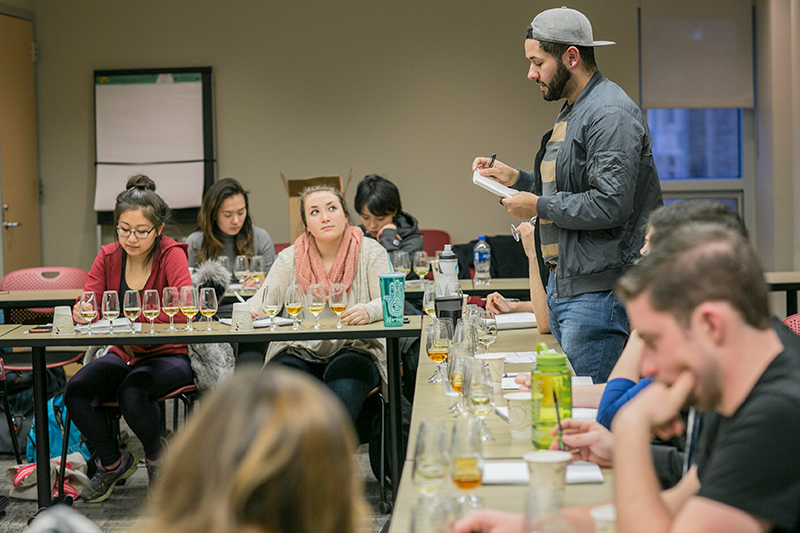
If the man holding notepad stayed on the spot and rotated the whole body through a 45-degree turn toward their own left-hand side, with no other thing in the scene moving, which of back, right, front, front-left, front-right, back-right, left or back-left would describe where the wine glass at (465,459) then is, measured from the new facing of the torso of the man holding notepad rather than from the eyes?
front-left

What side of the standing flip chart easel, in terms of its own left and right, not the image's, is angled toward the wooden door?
right

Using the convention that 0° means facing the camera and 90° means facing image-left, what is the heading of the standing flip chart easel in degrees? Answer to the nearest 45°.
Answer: approximately 0°

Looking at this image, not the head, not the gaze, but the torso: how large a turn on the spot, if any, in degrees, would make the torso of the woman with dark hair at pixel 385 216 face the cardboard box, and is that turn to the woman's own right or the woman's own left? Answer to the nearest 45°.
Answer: approximately 90° to the woman's own right

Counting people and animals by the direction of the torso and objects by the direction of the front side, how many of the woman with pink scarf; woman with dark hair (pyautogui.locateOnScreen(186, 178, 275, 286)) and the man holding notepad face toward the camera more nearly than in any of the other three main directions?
2

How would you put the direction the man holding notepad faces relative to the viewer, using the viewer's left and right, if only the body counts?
facing to the left of the viewer

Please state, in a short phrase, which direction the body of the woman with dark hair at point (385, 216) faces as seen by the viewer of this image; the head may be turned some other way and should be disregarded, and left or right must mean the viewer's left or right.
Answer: facing the viewer and to the left of the viewer

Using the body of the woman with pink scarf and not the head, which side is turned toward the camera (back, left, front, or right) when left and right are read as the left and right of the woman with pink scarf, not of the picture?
front

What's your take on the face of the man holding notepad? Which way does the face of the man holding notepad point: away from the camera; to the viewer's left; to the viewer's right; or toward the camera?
to the viewer's left

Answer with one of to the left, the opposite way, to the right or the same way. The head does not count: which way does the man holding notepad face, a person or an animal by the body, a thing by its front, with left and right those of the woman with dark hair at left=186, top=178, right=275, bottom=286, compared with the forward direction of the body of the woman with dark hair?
to the right

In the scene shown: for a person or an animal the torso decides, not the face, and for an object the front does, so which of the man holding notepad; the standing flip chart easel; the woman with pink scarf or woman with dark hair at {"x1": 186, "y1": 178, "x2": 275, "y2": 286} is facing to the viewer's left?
the man holding notepad

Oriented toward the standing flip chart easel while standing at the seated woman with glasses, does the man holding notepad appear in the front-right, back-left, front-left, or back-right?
back-right

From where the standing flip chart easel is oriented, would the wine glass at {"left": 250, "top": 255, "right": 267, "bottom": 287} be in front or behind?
in front

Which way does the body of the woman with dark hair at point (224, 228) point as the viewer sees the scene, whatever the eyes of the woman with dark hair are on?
toward the camera

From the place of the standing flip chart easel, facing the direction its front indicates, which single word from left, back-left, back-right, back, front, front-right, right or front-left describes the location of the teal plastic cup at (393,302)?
front

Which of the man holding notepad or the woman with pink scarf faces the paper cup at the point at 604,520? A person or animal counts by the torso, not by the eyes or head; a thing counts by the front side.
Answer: the woman with pink scarf
